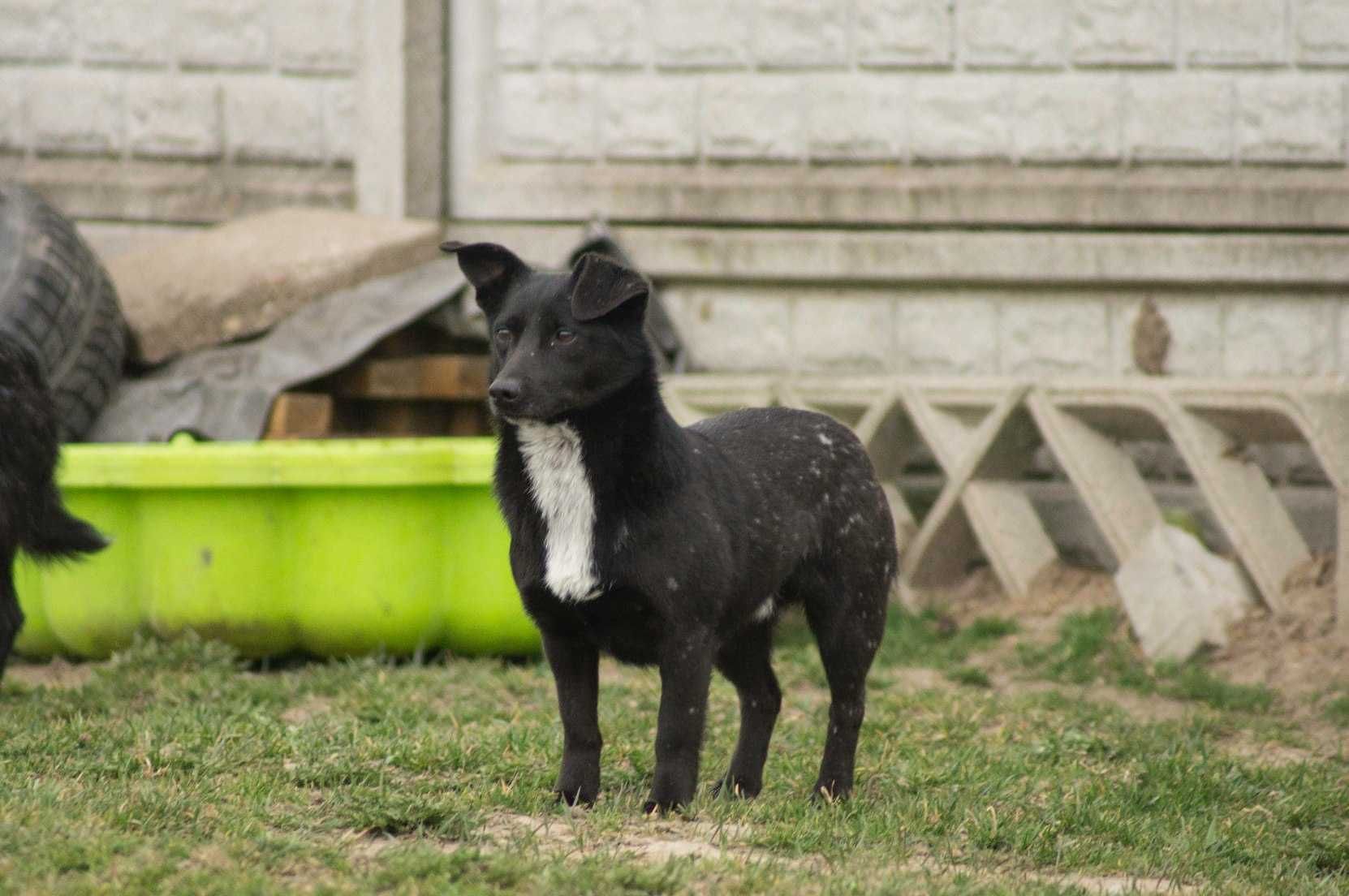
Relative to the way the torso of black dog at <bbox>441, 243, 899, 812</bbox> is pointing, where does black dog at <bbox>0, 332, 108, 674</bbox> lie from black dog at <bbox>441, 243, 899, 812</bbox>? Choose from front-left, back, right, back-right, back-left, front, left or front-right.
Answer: right

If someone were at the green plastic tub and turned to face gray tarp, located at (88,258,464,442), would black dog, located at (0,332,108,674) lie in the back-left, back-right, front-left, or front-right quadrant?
back-left

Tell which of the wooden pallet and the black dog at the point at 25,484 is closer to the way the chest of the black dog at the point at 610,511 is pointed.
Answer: the black dog

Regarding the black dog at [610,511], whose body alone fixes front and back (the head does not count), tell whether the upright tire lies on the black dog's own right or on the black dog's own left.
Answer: on the black dog's own right

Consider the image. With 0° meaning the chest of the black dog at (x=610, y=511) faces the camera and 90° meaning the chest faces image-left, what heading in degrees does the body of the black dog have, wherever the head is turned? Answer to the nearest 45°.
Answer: approximately 45°

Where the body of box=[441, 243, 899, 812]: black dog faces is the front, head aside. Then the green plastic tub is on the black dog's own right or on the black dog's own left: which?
on the black dog's own right

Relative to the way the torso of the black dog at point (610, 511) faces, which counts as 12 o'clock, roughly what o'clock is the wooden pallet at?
The wooden pallet is roughly at 4 o'clock from the black dog.
